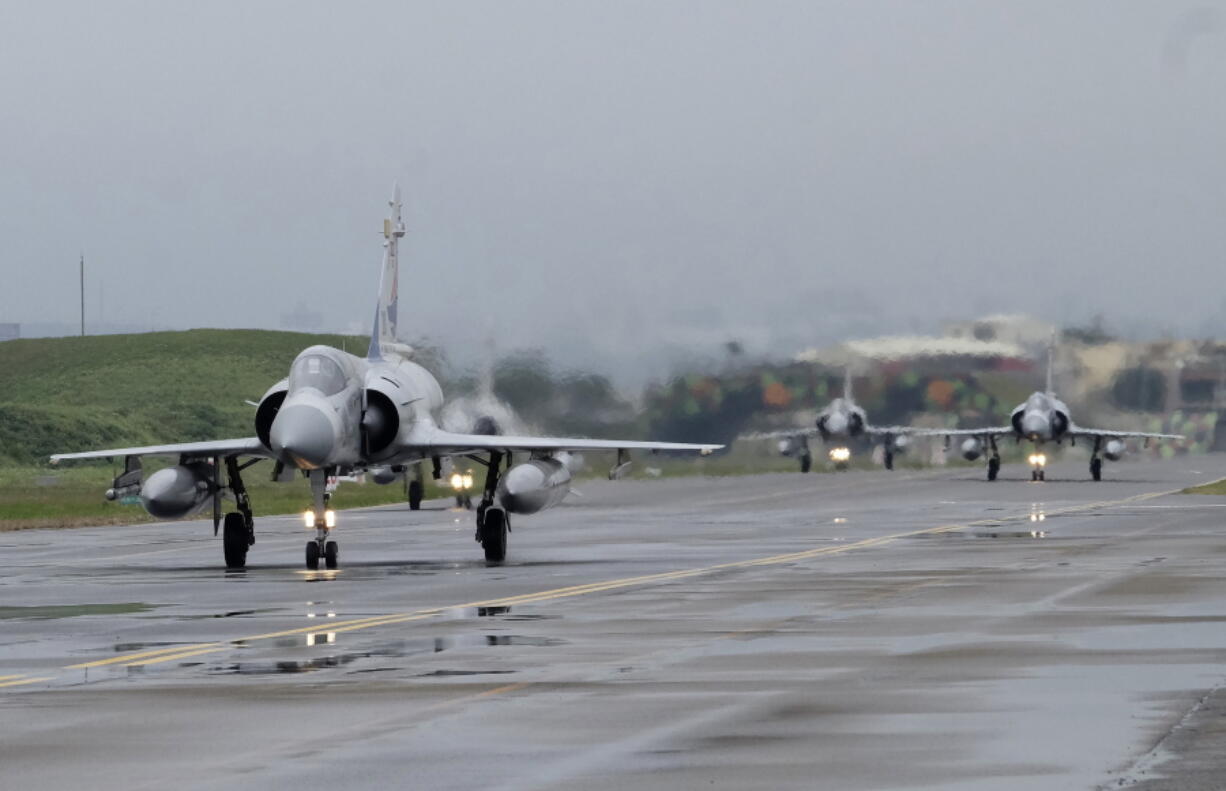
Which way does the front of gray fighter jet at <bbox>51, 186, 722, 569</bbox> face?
toward the camera
